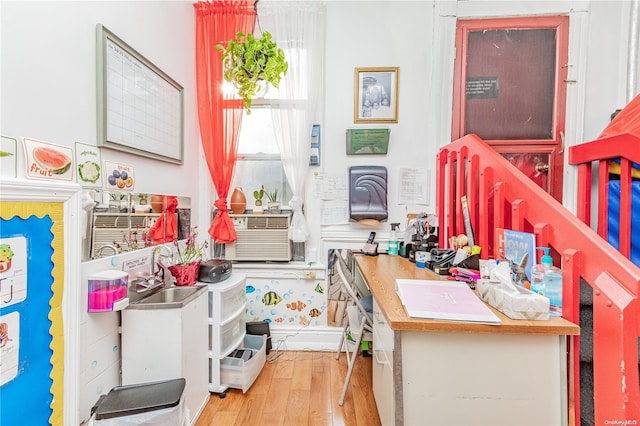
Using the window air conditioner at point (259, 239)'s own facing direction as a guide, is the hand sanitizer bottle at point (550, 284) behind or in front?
in front

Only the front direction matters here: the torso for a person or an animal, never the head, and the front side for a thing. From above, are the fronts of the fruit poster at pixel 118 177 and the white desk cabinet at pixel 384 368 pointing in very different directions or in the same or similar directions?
very different directions

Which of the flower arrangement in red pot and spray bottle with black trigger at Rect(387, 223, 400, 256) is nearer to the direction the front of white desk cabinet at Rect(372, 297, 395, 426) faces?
the flower arrangement in red pot

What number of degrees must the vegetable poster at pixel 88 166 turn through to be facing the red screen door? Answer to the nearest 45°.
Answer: approximately 45° to its left

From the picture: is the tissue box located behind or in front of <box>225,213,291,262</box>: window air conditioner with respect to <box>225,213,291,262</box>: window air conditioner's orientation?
in front

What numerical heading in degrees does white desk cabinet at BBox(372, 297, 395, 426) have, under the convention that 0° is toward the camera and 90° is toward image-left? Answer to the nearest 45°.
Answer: approximately 90°

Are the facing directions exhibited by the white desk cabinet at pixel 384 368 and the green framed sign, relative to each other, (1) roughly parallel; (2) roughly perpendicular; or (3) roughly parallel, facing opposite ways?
roughly perpendicular

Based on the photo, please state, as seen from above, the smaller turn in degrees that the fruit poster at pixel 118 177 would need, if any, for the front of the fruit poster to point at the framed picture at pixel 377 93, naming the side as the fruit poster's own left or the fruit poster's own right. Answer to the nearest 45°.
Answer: approximately 45° to the fruit poster's own left

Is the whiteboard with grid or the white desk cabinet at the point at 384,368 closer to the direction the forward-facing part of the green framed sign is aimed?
the white desk cabinet
